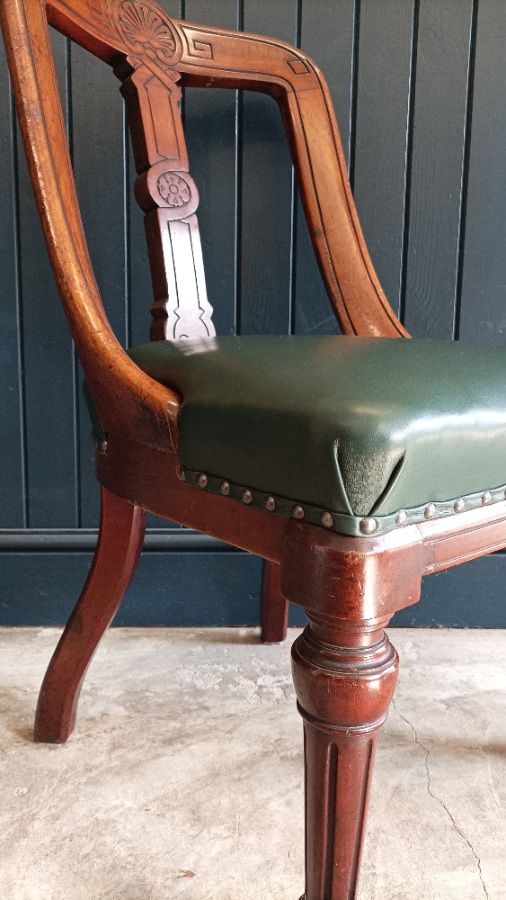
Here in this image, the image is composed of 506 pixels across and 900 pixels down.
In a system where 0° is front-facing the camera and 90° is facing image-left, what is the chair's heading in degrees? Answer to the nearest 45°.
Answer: approximately 315°
